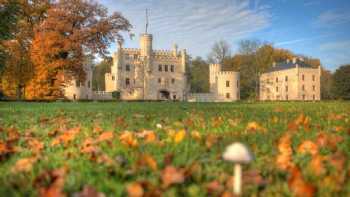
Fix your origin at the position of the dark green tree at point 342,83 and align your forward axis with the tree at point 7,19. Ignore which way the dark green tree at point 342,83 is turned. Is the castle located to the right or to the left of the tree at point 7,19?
right

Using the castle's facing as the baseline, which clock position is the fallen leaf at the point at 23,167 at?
The fallen leaf is roughly at 12 o'clock from the castle.

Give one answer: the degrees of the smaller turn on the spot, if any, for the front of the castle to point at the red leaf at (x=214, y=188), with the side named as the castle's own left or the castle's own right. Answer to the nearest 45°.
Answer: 0° — it already faces it

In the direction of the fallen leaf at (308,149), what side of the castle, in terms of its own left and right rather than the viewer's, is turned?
front

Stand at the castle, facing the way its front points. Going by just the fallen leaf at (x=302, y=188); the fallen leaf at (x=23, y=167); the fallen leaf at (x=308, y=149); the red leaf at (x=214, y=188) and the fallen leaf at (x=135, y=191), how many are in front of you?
5

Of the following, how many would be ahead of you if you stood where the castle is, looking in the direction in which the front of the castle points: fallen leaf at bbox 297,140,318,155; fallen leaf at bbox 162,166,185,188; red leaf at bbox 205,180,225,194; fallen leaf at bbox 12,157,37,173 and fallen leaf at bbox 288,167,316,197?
5

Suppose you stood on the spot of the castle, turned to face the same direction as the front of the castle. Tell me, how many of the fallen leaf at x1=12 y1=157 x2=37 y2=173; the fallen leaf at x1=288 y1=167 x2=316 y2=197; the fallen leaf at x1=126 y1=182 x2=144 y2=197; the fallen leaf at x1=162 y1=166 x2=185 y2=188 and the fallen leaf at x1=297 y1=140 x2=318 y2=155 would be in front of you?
5

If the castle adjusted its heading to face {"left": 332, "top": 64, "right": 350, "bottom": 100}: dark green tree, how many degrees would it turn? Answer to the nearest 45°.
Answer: approximately 90° to its left

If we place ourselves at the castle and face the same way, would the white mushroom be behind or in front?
in front

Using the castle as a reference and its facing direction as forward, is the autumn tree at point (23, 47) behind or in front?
in front

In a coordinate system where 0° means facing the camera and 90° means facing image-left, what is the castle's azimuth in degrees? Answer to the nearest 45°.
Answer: approximately 0°

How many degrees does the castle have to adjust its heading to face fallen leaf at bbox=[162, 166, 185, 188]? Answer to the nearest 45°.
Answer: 0° — it already faces it

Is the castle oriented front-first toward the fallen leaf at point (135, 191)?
yes
